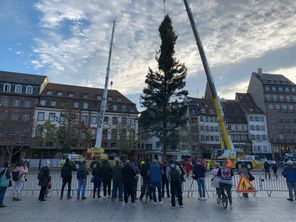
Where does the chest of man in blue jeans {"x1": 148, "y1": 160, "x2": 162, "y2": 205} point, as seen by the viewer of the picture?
away from the camera

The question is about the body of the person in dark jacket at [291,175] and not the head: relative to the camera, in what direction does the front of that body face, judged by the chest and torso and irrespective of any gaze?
away from the camera

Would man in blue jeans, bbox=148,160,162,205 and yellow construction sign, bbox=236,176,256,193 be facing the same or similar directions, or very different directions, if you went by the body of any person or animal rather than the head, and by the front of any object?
very different directions

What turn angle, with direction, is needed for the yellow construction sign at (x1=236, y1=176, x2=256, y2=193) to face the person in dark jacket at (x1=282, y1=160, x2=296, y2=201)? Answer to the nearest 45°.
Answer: approximately 90° to its left

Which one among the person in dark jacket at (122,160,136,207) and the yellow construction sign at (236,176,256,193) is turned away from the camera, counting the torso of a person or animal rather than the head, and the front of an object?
the person in dark jacket

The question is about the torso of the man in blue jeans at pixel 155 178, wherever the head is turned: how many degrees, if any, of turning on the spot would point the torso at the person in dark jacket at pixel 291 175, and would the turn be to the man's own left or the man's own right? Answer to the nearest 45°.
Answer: approximately 90° to the man's own right

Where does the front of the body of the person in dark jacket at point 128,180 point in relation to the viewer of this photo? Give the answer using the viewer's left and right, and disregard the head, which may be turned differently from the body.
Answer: facing away from the viewer

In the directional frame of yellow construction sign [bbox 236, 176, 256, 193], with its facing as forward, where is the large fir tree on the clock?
The large fir tree is roughly at 5 o'clock from the yellow construction sign.

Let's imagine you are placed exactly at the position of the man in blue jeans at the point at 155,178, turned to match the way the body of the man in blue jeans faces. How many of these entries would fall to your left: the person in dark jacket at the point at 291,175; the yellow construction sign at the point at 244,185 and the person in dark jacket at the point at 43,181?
1

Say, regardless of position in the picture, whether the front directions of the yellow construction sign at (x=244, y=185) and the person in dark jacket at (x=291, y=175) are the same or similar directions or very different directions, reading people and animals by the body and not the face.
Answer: very different directions

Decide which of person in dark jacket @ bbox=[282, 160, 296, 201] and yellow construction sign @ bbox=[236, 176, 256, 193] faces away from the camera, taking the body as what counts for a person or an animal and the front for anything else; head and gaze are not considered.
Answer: the person in dark jacket

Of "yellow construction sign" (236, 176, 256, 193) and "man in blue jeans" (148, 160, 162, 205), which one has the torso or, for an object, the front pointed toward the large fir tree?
the man in blue jeans

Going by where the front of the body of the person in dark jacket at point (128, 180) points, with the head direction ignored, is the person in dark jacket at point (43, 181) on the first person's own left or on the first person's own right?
on the first person's own left

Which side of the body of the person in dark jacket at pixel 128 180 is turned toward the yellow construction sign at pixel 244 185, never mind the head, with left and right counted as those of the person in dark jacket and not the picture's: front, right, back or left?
right

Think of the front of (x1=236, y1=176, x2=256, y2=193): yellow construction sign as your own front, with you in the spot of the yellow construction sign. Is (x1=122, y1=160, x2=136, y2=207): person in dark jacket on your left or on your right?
on your right
